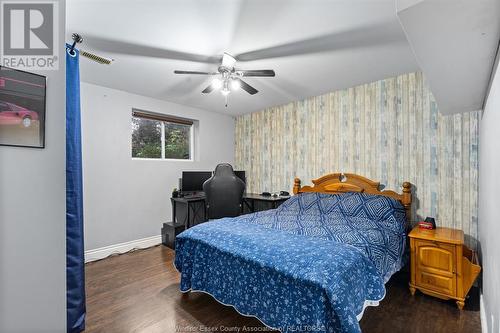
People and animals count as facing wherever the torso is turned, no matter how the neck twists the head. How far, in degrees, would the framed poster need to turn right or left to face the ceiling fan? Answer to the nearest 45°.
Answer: approximately 45° to its left

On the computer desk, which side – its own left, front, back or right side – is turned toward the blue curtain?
front

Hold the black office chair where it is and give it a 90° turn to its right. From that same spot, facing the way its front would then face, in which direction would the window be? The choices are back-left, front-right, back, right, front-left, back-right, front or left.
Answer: back-left

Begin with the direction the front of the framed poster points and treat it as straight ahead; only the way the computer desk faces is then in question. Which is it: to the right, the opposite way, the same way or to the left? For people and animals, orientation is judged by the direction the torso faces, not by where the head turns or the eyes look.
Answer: to the right

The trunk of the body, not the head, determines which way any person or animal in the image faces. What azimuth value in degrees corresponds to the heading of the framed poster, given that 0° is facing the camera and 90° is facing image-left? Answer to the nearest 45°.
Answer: approximately 315°

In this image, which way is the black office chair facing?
away from the camera

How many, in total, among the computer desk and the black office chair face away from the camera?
1

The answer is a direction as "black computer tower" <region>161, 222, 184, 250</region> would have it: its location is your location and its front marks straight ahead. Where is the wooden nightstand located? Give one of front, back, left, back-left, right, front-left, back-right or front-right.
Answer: left

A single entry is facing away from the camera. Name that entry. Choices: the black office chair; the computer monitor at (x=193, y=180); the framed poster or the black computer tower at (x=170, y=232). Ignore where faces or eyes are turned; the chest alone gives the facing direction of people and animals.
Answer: the black office chair

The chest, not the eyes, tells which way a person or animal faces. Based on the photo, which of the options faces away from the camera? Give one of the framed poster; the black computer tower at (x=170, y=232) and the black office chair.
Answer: the black office chair

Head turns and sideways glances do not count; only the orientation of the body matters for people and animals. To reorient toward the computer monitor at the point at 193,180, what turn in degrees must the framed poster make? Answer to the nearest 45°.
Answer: approximately 90° to its left
